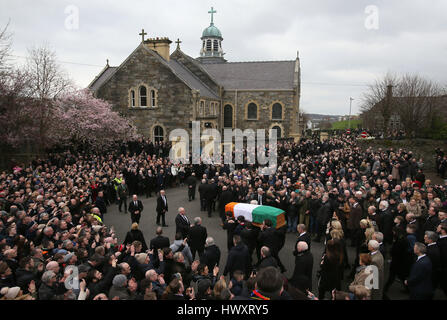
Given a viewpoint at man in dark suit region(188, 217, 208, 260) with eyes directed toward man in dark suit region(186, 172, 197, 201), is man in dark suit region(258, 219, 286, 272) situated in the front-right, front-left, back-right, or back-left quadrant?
back-right

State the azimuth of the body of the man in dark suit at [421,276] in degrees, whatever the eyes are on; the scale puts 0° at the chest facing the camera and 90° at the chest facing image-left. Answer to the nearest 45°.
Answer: approximately 90°

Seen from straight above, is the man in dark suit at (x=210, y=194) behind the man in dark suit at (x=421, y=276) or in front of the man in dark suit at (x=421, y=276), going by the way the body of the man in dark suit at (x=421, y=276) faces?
in front

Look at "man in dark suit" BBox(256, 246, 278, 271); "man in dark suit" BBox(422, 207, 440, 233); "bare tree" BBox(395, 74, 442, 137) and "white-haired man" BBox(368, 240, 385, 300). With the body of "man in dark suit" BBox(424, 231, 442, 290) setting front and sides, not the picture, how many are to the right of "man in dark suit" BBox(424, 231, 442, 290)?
2

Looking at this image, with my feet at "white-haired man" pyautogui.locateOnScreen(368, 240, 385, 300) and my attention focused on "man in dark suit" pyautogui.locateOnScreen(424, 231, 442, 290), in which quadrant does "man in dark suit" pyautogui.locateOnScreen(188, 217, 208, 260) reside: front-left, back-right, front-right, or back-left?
back-left

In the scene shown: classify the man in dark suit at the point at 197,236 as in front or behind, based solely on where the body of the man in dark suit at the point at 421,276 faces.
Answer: in front

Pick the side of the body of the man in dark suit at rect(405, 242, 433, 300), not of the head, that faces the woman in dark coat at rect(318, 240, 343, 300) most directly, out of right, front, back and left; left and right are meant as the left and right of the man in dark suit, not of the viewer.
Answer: front

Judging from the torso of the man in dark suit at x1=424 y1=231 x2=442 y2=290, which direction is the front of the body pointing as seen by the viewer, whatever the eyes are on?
to the viewer's left
